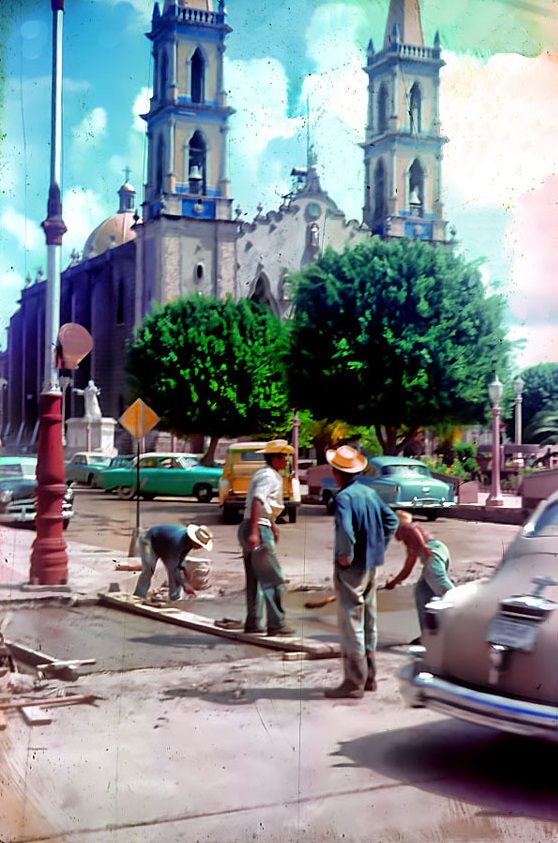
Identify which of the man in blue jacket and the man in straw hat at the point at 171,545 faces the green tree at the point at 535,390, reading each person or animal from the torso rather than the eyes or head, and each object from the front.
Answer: the man in blue jacket

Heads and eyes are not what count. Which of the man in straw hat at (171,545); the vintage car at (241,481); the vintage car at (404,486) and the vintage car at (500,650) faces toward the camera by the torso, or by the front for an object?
the vintage car at (241,481)

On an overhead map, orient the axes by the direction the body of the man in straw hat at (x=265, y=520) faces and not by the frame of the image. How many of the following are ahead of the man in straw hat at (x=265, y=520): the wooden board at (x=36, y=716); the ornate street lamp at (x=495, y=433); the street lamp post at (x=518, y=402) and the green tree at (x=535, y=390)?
3

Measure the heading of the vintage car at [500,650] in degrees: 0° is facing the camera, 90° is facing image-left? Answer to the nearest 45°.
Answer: approximately 225°

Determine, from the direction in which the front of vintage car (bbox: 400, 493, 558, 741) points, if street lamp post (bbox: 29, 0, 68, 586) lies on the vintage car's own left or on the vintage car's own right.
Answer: on the vintage car's own left

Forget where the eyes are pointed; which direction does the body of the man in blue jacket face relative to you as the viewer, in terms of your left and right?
facing away from the viewer and to the left of the viewer

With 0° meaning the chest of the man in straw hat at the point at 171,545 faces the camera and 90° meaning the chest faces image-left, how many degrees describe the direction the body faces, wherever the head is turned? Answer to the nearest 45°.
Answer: approximately 270°

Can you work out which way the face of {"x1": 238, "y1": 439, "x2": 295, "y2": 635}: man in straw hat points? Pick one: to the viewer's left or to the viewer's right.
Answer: to the viewer's right

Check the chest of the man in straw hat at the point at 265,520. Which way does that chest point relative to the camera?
to the viewer's right

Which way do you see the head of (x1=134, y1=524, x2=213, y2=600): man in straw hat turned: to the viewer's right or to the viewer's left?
to the viewer's right

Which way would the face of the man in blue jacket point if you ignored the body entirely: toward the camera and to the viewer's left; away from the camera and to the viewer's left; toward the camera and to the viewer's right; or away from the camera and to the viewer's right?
away from the camera and to the viewer's left
